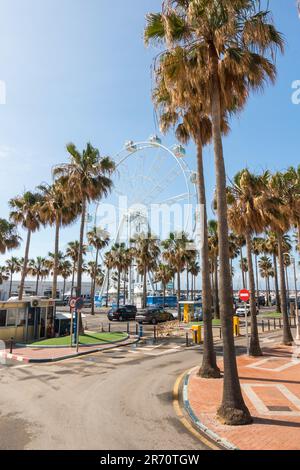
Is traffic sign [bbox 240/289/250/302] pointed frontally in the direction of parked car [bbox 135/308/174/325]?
no

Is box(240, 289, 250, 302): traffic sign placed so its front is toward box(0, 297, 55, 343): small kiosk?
no

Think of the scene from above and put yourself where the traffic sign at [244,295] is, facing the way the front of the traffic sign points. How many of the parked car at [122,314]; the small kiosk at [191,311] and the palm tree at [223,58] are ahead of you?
1

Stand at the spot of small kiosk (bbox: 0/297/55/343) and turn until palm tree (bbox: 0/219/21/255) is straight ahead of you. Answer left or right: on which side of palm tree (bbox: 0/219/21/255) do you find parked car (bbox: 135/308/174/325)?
right

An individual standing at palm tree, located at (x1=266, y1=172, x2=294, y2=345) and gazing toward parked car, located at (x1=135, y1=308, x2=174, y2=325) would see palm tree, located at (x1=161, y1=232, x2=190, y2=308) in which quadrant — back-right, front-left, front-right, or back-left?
front-right

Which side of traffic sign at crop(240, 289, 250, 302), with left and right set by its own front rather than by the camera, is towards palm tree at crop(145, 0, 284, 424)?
front

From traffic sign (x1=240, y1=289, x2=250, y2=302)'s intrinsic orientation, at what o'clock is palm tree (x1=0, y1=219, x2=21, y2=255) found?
The palm tree is roughly at 4 o'clock from the traffic sign.

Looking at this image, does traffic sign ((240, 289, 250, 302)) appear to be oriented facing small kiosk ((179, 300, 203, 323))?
no

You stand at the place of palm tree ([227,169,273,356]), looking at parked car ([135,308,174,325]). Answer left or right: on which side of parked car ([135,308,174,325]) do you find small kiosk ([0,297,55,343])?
left

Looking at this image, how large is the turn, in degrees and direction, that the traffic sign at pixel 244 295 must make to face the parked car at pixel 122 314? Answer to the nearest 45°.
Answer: approximately 135° to its right

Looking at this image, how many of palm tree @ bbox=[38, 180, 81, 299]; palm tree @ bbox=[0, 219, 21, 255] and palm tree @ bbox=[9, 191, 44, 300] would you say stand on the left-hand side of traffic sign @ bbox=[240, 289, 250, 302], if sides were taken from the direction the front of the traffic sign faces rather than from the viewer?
0

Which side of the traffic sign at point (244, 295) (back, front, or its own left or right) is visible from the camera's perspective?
front

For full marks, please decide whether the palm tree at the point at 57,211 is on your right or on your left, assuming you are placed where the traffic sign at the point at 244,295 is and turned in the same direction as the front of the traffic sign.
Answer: on your right

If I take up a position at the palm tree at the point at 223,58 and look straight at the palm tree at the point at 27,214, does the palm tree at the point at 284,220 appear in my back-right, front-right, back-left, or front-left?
front-right
